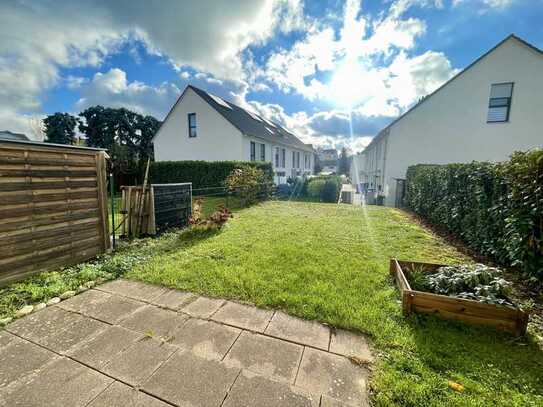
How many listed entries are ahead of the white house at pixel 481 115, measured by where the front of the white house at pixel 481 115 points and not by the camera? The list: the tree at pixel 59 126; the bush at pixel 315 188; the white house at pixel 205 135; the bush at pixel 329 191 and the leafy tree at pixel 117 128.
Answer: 5

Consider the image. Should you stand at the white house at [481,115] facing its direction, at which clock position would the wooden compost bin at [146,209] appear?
The wooden compost bin is roughly at 10 o'clock from the white house.

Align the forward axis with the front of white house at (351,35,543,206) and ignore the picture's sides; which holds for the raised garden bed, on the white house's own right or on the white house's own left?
on the white house's own left

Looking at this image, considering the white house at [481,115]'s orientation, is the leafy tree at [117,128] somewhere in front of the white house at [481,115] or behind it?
in front

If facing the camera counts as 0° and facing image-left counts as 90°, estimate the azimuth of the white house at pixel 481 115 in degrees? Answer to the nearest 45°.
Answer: approximately 90°

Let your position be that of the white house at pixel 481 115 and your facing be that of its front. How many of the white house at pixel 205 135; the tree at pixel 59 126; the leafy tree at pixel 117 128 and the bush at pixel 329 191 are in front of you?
4

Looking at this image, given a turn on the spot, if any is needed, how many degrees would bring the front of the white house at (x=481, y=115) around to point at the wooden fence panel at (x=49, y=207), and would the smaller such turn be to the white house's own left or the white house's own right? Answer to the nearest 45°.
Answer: approximately 90° to the white house's own left

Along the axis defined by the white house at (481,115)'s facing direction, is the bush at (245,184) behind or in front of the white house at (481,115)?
in front

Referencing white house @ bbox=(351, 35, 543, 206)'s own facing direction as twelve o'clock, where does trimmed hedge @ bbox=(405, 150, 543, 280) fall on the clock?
The trimmed hedge is roughly at 9 o'clock from the white house.

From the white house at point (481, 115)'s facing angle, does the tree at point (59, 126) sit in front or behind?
in front
